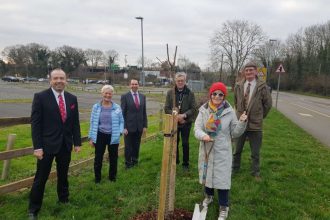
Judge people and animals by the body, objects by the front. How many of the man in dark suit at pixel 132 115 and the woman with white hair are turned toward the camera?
2

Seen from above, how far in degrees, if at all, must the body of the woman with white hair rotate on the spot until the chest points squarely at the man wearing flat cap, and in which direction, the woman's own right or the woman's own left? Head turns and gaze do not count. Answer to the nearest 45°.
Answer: approximately 90° to the woman's own left

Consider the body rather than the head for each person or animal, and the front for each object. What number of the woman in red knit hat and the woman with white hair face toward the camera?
2

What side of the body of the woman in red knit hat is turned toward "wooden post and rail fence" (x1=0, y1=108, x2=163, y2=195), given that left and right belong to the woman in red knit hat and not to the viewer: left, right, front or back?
right

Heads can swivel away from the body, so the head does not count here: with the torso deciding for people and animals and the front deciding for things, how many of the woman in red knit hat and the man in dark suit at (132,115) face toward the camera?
2

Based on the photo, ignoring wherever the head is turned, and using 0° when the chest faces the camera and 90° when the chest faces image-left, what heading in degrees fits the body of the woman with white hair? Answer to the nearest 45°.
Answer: approximately 0°

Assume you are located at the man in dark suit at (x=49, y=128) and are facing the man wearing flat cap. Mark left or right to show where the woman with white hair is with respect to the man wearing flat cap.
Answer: left

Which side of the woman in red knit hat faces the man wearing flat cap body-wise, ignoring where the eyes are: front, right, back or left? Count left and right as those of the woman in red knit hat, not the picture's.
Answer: back

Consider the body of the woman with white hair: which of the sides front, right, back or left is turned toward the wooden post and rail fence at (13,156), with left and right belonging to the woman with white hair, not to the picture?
right
